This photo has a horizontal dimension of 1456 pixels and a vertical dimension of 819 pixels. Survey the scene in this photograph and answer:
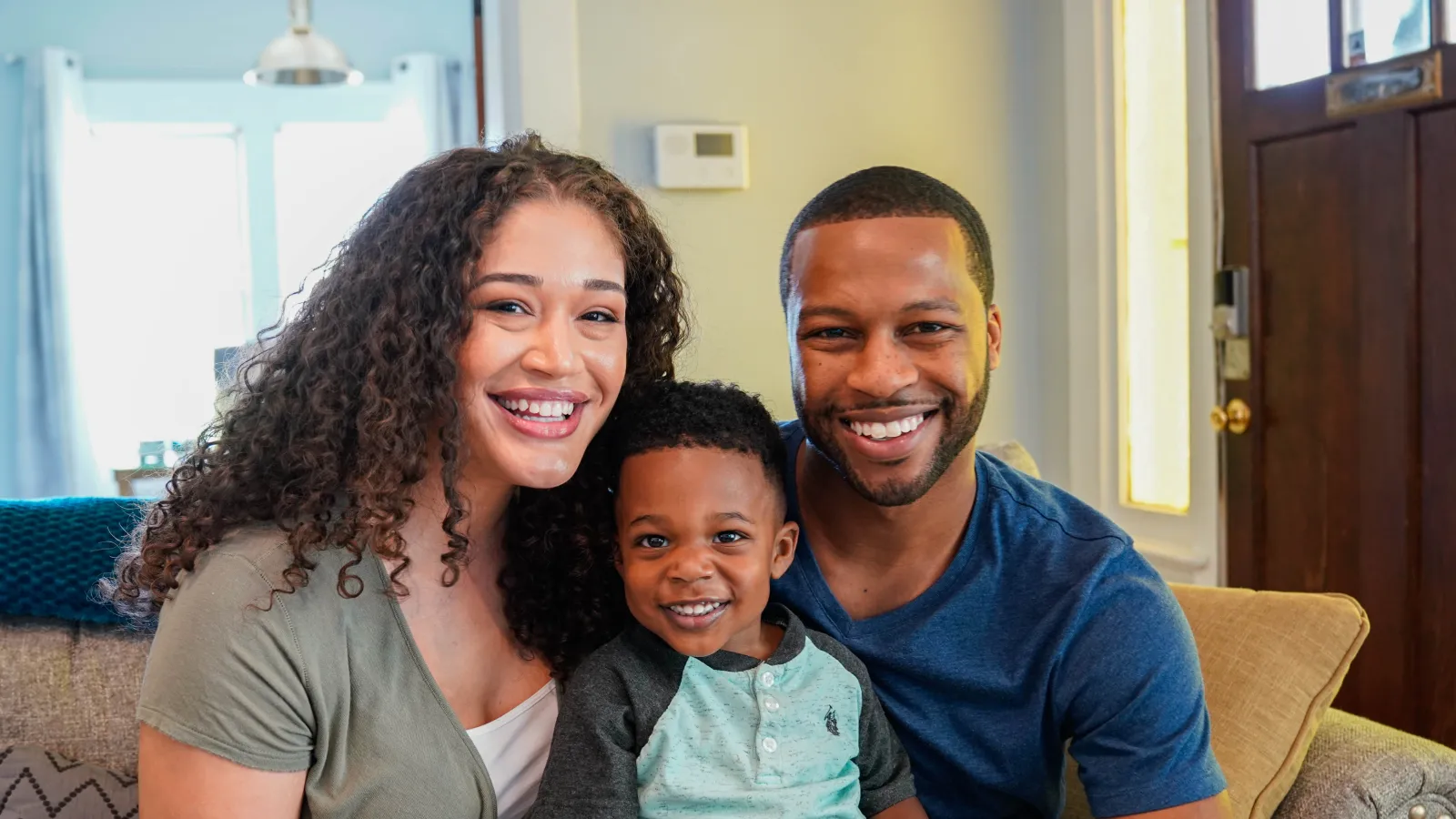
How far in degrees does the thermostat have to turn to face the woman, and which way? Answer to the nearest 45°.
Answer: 0° — it already faces them

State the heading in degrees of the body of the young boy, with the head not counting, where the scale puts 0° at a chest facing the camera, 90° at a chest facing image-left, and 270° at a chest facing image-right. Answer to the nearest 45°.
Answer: approximately 0°

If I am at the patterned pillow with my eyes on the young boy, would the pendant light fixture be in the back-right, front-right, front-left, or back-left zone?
back-left

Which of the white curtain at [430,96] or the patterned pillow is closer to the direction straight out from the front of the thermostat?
the patterned pillow

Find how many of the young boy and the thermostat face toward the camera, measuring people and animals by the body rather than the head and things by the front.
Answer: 2

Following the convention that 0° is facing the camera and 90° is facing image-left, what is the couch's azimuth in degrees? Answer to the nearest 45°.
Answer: approximately 0°
